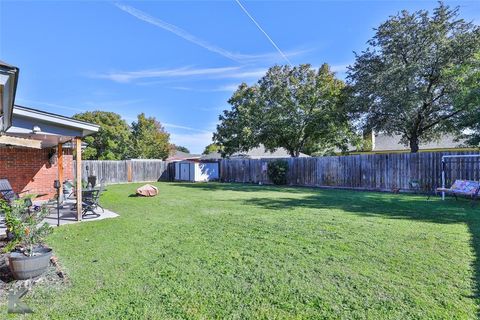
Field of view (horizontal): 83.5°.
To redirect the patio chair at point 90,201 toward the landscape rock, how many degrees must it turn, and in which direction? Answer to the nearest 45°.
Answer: approximately 135° to its right

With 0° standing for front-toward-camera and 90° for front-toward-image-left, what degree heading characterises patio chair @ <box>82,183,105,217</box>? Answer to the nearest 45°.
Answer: approximately 90°

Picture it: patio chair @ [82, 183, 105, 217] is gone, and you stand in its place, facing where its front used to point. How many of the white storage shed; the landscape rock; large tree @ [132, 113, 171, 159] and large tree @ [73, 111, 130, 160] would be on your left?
0

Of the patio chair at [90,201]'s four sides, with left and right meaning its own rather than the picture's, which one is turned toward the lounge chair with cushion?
back

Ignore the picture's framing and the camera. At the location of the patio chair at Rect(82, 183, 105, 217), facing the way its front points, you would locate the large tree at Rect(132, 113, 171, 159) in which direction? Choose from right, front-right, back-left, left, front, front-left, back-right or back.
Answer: right

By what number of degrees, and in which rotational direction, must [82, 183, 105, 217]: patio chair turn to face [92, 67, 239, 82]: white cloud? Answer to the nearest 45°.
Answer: approximately 90° to its right

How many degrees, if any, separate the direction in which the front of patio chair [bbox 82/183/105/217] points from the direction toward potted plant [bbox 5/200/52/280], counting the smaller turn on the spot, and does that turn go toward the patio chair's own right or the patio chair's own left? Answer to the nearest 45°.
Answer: approximately 90° to the patio chair's own left

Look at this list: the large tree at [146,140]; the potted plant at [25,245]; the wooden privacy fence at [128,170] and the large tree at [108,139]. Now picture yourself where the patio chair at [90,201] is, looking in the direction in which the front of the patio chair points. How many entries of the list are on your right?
3

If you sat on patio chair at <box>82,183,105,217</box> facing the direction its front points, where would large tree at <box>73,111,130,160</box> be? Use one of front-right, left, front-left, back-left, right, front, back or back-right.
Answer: right
